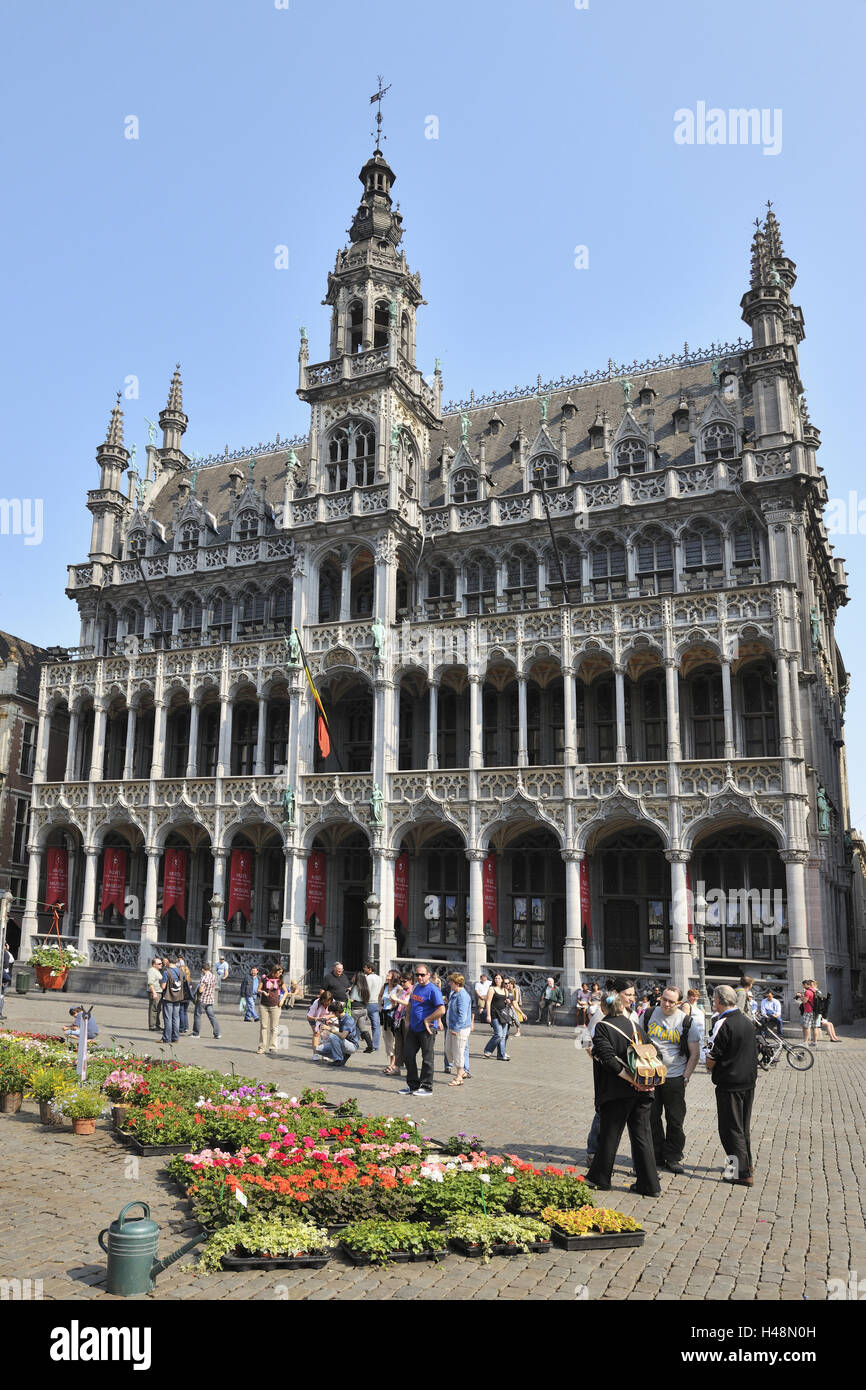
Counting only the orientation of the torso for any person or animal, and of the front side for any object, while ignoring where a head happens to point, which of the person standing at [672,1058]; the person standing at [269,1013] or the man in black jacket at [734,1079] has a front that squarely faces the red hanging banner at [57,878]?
the man in black jacket

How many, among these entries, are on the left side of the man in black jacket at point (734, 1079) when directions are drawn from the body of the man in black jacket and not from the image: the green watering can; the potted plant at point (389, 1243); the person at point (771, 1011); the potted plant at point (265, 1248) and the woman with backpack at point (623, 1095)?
4

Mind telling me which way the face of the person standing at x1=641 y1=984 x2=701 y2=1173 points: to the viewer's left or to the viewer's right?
to the viewer's left

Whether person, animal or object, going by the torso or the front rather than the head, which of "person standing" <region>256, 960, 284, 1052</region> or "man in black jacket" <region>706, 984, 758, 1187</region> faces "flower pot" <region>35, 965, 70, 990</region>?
the man in black jacket

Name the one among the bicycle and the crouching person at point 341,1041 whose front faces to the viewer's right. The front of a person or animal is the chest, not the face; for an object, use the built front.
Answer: the bicycle

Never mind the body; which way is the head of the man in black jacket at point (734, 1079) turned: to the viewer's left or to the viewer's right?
to the viewer's left

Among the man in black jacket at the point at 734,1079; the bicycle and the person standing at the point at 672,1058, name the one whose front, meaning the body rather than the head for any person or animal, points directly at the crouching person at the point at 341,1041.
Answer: the man in black jacket

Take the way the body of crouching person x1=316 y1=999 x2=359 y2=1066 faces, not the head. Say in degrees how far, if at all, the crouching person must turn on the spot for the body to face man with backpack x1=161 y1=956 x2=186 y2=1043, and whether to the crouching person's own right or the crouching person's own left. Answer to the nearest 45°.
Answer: approximately 45° to the crouching person's own right

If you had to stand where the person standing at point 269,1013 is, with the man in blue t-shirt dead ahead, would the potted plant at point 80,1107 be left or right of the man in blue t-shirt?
right

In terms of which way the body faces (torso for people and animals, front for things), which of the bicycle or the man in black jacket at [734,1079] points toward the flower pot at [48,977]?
the man in black jacket

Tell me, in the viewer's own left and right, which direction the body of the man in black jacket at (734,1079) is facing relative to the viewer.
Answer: facing away from the viewer and to the left of the viewer

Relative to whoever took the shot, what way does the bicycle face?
facing to the right of the viewer

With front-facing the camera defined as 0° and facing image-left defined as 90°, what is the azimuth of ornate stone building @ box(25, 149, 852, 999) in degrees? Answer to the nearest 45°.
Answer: approximately 45°
